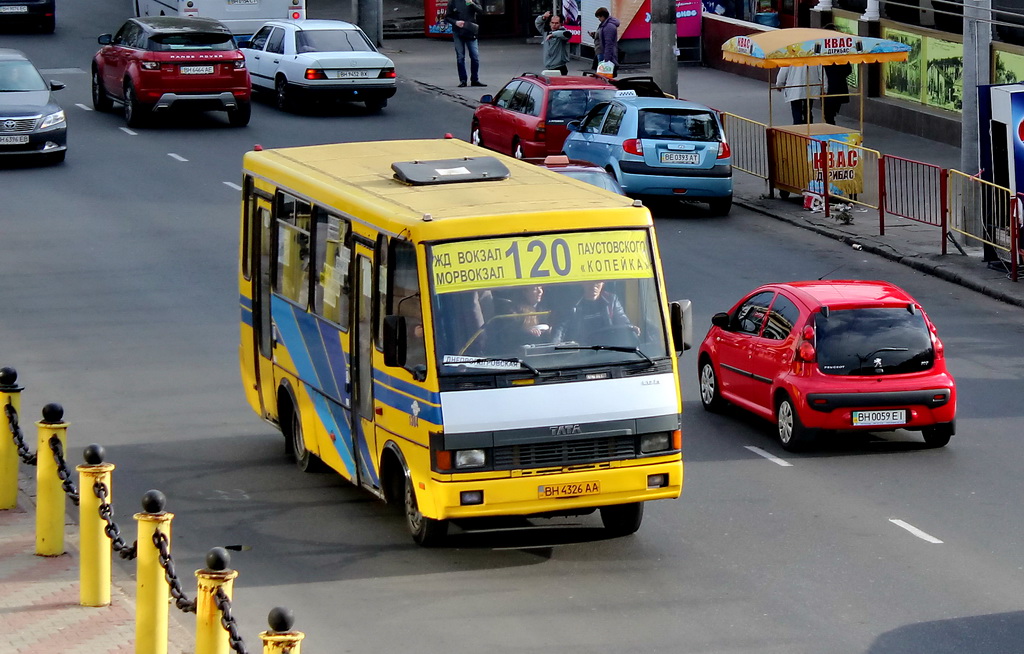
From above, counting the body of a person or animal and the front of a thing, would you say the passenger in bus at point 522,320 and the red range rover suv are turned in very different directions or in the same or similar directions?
very different directions

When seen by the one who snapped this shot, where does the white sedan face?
facing away from the viewer and to the left of the viewer

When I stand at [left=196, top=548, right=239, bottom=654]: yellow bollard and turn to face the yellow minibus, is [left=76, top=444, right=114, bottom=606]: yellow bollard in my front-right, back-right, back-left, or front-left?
front-left

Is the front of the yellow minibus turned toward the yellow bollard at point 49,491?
no

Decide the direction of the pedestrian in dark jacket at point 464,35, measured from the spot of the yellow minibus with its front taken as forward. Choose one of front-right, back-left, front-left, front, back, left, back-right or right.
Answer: back-left

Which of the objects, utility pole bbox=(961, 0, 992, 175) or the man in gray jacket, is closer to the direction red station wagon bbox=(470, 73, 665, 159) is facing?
the man in gray jacket

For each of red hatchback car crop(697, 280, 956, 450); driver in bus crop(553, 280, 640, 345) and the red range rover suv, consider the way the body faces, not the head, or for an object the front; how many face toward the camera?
1

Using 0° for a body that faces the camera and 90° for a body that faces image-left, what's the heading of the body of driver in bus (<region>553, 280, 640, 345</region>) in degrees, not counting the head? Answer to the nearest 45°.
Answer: approximately 0°

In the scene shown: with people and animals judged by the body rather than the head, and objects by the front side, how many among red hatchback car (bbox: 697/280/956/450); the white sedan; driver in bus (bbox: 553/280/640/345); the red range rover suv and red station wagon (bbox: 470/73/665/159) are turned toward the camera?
1

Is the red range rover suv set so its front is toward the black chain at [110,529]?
no

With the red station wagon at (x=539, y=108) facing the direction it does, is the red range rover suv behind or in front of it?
in front

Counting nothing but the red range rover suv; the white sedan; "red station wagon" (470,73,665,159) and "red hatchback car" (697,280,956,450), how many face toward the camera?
0

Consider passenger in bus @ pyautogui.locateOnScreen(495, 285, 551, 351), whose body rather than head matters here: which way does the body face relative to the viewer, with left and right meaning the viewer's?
facing the viewer and to the right of the viewer

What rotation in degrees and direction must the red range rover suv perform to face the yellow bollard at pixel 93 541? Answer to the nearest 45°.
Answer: approximately 135° to its left

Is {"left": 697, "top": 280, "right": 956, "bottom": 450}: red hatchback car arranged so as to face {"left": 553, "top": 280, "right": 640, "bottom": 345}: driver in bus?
no

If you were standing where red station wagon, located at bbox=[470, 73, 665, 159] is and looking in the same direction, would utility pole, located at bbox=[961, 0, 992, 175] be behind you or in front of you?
behind
